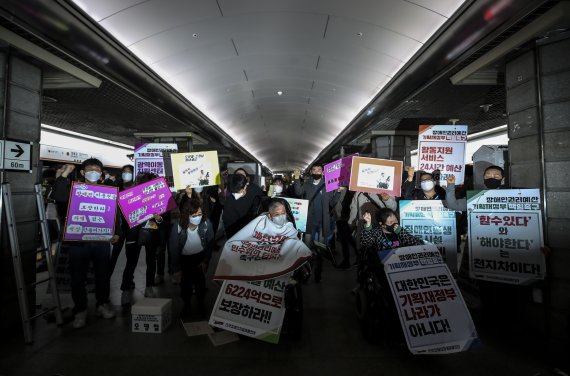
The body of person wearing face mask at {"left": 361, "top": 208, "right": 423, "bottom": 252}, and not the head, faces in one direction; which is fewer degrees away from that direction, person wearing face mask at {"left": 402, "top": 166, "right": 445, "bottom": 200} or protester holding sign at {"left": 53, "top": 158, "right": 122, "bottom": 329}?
the protester holding sign

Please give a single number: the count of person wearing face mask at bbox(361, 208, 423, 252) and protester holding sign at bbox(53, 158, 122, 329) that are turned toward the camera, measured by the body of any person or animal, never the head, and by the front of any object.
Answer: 2

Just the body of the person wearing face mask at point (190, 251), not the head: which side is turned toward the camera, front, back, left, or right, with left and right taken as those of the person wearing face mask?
front

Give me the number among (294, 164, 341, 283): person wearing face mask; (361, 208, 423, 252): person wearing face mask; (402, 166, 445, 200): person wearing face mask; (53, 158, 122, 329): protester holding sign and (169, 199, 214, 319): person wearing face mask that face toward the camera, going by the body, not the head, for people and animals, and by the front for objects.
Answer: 5

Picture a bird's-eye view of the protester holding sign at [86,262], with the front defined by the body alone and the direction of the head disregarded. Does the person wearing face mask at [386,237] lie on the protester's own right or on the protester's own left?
on the protester's own left

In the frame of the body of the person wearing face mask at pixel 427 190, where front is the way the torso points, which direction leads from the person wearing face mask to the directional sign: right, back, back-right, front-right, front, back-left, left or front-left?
front-right

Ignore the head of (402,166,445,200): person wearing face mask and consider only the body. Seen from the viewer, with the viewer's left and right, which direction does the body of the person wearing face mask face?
facing the viewer

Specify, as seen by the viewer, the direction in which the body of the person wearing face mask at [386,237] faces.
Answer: toward the camera

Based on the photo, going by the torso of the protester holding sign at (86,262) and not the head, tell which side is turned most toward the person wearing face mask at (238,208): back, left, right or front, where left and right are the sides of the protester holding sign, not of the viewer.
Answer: left

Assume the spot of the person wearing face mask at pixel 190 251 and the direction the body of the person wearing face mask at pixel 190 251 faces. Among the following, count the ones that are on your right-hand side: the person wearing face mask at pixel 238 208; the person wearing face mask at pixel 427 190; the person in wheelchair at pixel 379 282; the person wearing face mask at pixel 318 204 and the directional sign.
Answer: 1

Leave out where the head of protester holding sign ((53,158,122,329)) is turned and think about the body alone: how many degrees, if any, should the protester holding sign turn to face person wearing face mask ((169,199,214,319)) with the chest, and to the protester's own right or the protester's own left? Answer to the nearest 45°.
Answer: approximately 45° to the protester's own left

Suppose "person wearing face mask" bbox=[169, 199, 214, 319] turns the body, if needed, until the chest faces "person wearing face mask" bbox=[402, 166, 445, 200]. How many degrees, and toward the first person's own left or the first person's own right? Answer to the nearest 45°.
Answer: approximately 90° to the first person's own left

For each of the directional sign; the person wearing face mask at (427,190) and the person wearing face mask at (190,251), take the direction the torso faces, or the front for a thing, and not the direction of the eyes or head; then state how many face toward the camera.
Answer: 3
